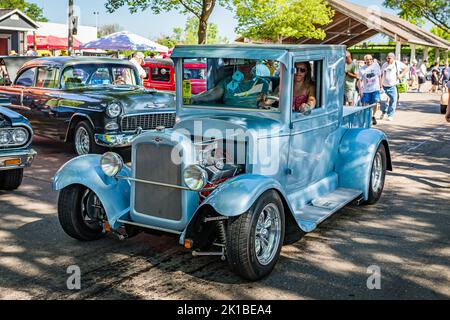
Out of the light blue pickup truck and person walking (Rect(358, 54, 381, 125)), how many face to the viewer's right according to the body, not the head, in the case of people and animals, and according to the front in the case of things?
0

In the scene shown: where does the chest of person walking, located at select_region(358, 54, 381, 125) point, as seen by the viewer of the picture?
toward the camera

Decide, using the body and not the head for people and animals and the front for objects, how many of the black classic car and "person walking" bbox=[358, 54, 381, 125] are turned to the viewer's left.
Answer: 0

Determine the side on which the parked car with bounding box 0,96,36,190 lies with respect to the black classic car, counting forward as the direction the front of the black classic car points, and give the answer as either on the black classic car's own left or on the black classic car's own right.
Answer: on the black classic car's own right

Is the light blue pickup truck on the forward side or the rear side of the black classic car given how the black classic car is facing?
on the forward side

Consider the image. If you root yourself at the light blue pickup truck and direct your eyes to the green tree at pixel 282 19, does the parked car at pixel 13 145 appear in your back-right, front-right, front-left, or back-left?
front-left

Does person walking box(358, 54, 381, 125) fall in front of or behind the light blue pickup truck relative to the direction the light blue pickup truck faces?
behind

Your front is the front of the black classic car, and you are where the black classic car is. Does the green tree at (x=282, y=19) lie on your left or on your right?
on your left

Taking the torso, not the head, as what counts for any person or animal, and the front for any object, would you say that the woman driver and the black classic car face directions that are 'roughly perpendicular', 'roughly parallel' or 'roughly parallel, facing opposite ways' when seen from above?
roughly perpendicular

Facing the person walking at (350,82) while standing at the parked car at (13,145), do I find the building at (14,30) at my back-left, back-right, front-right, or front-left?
front-left
